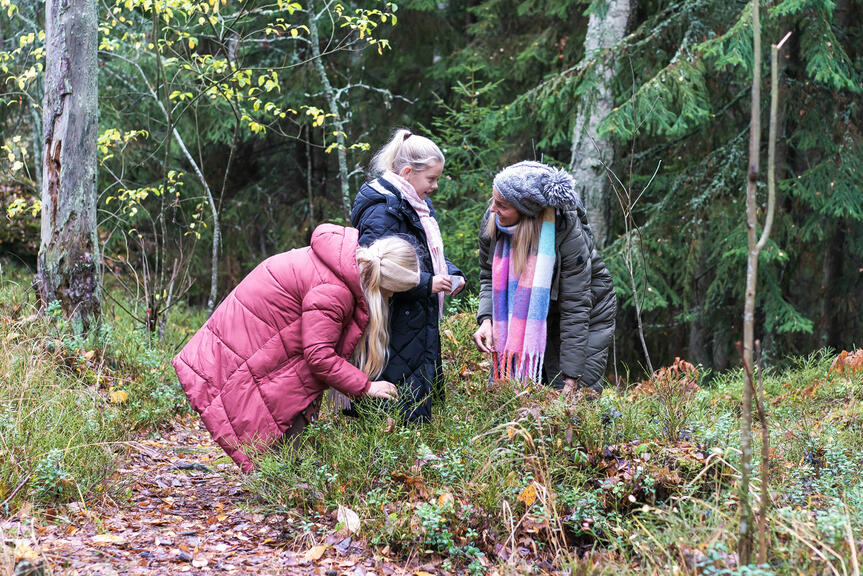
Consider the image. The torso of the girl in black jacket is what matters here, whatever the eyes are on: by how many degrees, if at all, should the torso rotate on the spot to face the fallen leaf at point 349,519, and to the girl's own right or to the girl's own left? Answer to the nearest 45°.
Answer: approximately 90° to the girl's own right

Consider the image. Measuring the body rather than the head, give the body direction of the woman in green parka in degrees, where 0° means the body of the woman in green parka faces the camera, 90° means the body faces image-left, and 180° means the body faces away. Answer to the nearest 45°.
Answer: approximately 45°

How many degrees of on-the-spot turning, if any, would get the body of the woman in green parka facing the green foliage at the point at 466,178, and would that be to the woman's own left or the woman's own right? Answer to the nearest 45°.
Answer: approximately 135° to the woman's own right

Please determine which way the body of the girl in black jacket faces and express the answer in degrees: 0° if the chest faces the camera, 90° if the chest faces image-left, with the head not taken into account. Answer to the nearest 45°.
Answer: approximately 270°

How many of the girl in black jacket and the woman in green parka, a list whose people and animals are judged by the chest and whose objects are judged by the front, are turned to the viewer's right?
1

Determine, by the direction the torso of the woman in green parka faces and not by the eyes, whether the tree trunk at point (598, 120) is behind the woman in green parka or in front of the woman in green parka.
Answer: behind

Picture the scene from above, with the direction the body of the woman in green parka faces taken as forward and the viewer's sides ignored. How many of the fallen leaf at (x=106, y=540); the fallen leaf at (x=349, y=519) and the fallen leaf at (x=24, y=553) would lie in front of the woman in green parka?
3

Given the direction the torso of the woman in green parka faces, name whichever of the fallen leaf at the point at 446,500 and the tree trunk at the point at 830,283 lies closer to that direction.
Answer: the fallen leaf

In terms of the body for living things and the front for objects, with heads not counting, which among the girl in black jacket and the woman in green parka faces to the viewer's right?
the girl in black jacket

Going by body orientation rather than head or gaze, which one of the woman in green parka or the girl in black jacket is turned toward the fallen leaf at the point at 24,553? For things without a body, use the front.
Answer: the woman in green parka
